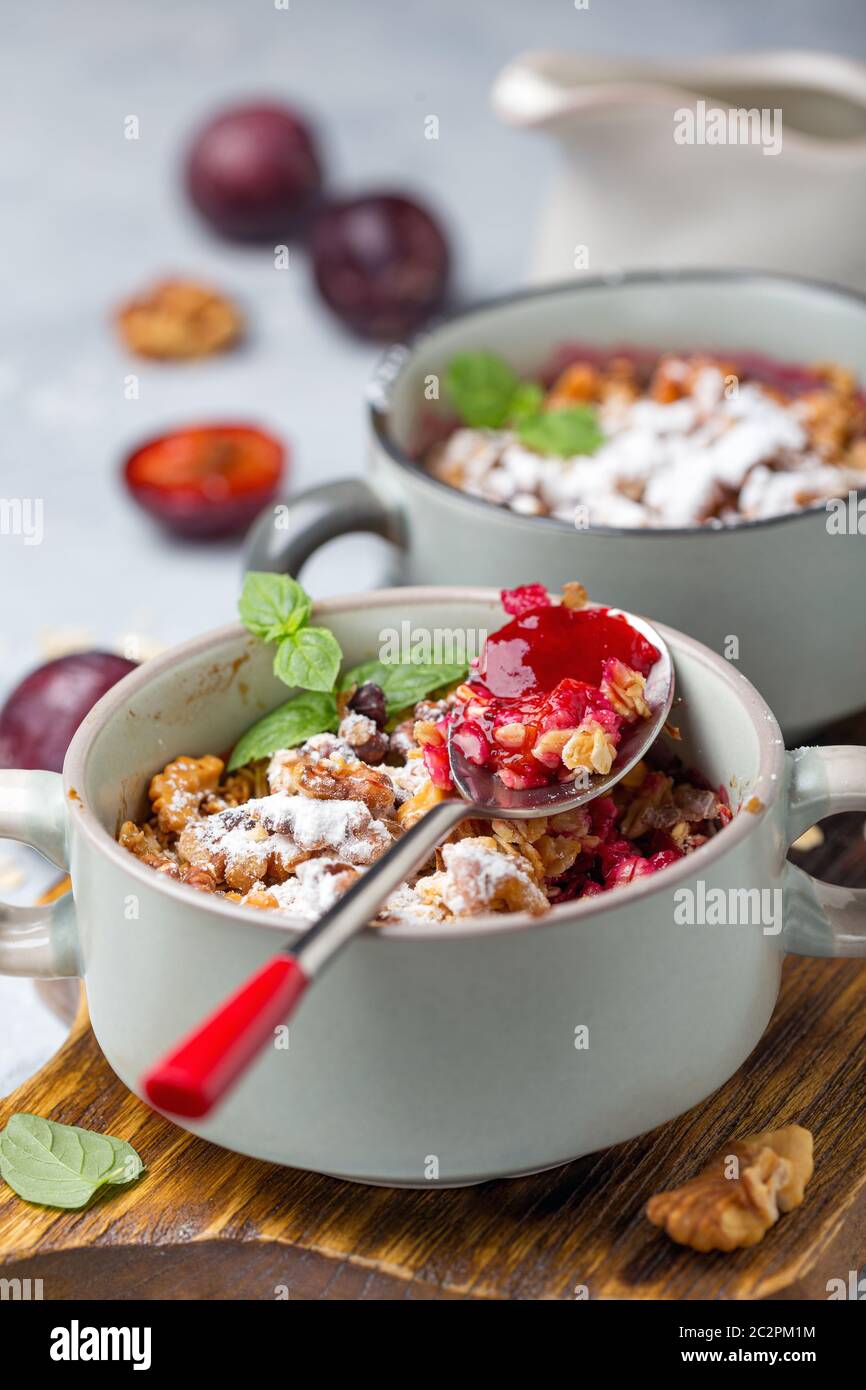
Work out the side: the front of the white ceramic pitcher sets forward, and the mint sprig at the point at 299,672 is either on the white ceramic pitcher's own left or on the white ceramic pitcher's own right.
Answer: on the white ceramic pitcher's own left

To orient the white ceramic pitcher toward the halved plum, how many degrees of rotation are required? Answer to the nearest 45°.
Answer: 0° — it already faces it

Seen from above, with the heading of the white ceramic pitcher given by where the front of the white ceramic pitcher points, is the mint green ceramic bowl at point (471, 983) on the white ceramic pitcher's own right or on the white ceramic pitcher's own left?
on the white ceramic pitcher's own left

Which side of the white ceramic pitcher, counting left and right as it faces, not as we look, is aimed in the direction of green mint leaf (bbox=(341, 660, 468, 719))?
left

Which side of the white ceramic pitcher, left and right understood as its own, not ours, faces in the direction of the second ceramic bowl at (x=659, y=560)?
left

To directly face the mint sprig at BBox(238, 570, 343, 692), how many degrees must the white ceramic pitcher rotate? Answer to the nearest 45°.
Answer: approximately 90° to its left

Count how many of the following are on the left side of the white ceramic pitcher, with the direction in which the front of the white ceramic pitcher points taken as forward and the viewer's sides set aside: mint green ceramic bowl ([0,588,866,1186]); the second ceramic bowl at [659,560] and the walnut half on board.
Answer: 3

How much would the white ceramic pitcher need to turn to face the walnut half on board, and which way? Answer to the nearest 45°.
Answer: approximately 90° to its left

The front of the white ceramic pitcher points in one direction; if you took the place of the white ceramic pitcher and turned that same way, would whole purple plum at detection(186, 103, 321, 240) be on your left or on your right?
on your right

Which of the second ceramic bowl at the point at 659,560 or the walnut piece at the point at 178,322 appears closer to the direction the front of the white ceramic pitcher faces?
the walnut piece

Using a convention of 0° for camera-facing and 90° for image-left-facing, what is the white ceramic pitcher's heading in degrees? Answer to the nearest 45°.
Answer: approximately 90°

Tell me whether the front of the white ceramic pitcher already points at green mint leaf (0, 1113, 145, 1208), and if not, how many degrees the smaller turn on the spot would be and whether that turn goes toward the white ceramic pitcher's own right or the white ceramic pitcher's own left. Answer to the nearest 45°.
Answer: approximately 90° to the white ceramic pitcher's own left

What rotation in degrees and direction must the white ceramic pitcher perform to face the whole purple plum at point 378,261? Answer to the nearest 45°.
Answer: approximately 45° to its right
